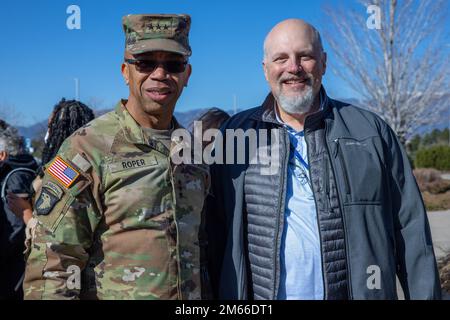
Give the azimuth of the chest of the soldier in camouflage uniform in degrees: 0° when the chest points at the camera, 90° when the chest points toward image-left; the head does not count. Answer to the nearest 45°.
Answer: approximately 315°

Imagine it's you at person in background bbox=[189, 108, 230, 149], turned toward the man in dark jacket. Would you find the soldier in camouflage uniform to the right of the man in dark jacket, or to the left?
right

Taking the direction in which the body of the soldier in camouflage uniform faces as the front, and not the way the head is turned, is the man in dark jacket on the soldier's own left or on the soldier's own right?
on the soldier's own left

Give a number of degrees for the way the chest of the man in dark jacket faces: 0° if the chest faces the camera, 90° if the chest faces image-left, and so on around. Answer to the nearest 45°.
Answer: approximately 0°

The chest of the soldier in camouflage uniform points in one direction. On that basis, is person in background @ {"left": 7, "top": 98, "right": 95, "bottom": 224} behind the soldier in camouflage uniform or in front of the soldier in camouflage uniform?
behind

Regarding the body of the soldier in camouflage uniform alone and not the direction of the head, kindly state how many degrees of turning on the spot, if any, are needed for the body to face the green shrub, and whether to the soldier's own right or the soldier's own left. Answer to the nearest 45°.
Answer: approximately 90° to the soldier's own left
